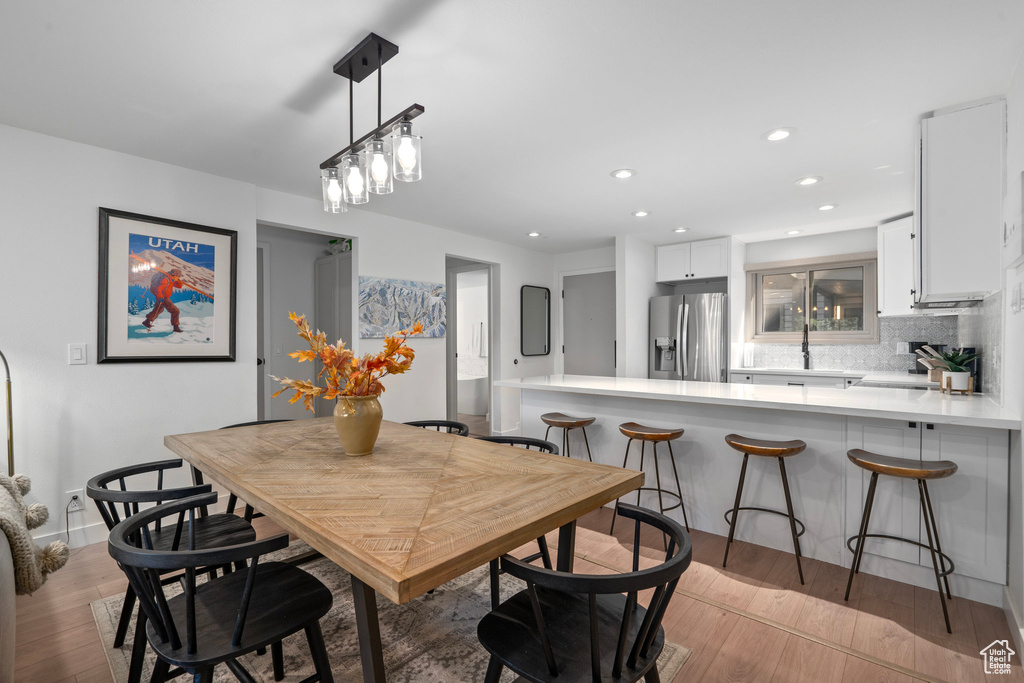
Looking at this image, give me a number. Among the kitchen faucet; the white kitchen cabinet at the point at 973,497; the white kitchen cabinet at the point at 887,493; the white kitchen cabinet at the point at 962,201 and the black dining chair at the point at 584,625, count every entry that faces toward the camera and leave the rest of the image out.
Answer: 3

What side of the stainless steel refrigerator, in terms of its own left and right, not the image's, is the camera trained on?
front

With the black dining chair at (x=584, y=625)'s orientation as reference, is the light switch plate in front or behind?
in front

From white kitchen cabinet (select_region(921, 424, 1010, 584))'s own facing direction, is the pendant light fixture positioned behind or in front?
in front

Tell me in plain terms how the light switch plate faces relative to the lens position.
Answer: facing the viewer

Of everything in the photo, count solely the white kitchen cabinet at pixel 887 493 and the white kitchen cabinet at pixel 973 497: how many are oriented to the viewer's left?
0

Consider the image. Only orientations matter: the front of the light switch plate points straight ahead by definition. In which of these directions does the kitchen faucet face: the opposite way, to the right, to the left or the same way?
to the right

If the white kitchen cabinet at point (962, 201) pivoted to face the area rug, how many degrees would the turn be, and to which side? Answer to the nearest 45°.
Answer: approximately 45° to its left

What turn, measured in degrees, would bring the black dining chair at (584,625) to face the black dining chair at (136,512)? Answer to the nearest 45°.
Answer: approximately 45° to its left

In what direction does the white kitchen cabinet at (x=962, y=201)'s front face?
to the viewer's left

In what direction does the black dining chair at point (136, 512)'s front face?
to the viewer's right

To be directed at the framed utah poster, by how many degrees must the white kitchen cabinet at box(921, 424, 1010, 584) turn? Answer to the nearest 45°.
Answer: approximately 45° to its right

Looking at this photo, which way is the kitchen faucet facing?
toward the camera
